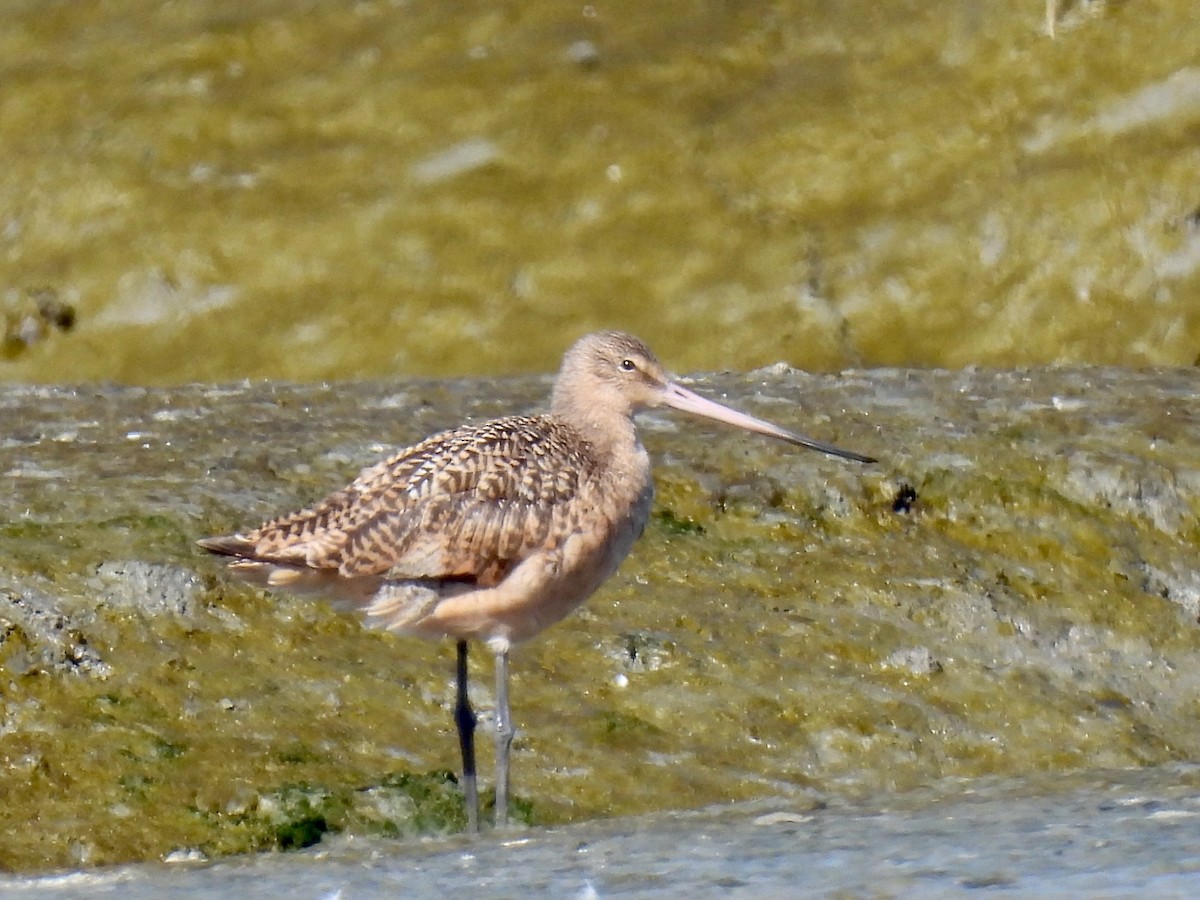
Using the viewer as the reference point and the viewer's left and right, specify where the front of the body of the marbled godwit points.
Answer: facing to the right of the viewer
